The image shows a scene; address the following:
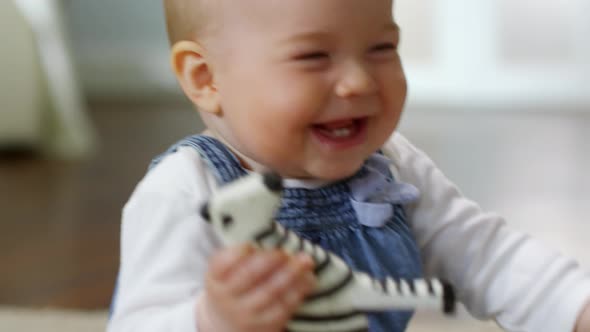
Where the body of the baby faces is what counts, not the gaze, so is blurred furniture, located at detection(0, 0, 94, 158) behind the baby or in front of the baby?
behind

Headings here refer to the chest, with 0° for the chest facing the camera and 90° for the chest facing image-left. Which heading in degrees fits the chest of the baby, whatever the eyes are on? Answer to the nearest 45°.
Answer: approximately 315°

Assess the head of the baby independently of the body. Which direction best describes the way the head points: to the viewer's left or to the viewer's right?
to the viewer's right
